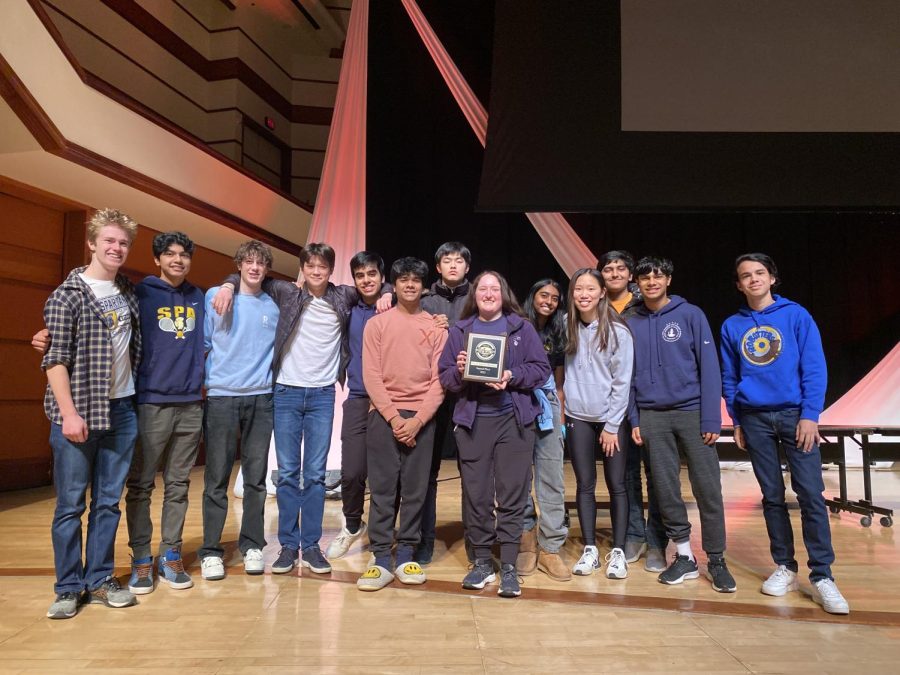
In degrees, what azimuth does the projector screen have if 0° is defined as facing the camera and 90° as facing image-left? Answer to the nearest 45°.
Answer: approximately 0°

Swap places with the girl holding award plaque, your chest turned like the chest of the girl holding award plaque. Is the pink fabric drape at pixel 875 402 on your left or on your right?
on your left

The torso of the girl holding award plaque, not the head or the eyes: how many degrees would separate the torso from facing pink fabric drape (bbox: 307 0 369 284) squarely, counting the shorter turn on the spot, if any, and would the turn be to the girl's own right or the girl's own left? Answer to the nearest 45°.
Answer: approximately 135° to the girl's own right

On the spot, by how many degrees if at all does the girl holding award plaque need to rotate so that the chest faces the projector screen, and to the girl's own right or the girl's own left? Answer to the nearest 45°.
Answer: approximately 135° to the girl's own left

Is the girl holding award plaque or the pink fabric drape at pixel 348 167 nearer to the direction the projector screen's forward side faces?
the girl holding award plaque

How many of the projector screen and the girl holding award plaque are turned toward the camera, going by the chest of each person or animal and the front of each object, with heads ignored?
2
